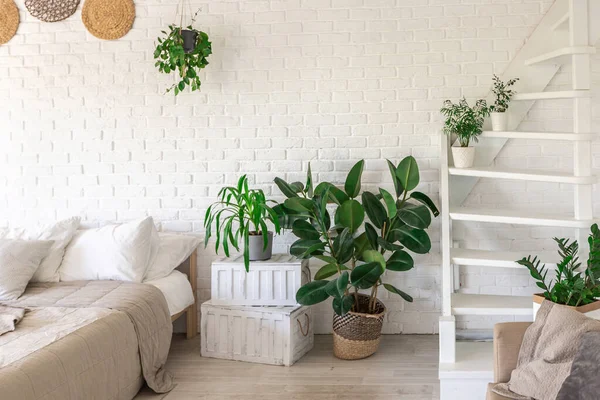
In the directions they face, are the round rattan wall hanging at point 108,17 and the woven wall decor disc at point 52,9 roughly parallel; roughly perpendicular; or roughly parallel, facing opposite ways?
roughly parallel

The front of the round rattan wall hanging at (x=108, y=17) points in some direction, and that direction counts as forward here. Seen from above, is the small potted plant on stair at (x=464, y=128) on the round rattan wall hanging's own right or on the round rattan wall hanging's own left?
on the round rattan wall hanging's own left

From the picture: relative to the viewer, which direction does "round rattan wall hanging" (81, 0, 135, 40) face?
toward the camera

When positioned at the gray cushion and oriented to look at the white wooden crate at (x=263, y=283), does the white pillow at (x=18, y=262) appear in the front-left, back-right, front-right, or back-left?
front-left

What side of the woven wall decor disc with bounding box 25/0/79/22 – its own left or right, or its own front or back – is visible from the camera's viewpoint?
front

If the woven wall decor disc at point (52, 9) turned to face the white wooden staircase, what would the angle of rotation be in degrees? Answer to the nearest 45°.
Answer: approximately 45° to its left

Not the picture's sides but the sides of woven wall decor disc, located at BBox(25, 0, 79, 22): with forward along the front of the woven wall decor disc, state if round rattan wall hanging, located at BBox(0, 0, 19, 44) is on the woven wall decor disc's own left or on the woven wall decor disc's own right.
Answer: on the woven wall decor disc's own right

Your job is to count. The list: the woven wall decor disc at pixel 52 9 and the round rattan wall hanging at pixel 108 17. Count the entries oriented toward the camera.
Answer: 2

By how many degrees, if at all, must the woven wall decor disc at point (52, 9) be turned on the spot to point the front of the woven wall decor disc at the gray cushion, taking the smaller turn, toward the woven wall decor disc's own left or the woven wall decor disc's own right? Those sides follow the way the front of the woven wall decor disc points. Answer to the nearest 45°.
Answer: approximately 45° to the woven wall decor disc's own left

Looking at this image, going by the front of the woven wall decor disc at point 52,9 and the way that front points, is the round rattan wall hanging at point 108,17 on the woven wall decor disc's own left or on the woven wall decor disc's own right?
on the woven wall decor disc's own left

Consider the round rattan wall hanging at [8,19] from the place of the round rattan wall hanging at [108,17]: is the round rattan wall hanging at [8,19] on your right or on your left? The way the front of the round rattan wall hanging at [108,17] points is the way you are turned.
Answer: on your right
